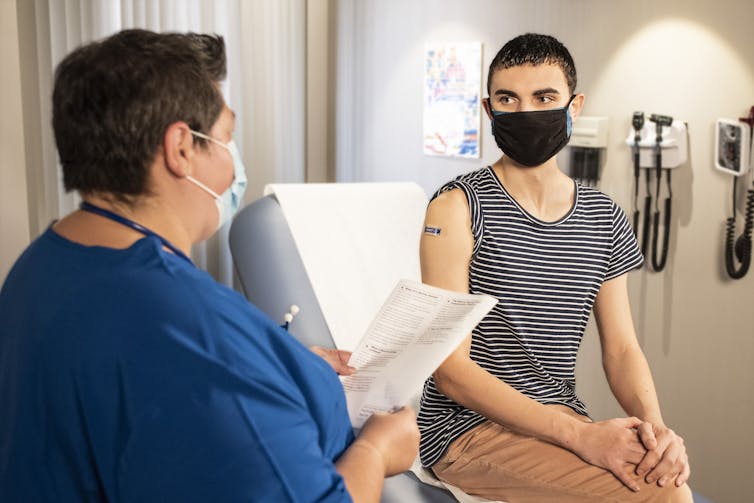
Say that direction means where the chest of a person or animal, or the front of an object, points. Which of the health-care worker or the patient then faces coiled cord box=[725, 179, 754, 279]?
the health-care worker

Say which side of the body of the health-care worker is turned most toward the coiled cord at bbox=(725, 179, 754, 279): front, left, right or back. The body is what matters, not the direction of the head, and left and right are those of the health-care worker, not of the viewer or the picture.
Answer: front

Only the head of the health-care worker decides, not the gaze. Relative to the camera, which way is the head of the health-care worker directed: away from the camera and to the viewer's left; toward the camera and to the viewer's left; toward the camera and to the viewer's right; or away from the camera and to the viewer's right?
away from the camera and to the viewer's right

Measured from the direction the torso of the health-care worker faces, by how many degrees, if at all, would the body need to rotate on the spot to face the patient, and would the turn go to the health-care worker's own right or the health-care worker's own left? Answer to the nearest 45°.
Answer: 0° — they already face them

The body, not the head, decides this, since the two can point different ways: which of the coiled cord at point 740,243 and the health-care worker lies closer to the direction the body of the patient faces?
the health-care worker

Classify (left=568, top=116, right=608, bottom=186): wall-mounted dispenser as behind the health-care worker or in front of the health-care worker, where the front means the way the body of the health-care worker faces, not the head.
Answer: in front

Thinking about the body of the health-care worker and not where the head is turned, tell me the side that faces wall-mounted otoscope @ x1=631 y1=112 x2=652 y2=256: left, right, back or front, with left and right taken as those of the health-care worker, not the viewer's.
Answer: front

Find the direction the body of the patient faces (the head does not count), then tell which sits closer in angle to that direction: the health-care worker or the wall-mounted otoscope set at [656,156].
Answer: the health-care worker

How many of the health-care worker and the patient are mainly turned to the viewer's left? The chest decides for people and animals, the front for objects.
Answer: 0

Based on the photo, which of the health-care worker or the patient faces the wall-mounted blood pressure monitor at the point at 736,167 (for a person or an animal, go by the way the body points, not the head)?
the health-care worker

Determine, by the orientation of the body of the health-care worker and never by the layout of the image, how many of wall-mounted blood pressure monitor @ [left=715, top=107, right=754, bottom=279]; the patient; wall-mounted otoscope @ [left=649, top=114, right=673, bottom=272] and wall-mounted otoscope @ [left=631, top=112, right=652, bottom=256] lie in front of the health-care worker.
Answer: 4

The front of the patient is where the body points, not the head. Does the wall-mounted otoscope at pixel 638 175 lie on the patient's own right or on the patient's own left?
on the patient's own left

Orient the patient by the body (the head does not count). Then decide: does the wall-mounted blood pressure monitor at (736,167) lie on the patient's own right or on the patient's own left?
on the patient's own left

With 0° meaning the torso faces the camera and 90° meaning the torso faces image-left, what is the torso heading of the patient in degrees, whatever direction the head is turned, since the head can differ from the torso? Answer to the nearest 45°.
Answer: approximately 315°

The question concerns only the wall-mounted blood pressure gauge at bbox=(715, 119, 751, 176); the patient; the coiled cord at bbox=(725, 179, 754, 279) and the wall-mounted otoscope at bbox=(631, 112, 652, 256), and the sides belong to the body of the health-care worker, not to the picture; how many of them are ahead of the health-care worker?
4

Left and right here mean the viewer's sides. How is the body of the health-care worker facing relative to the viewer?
facing away from the viewer and to the right of the viewer

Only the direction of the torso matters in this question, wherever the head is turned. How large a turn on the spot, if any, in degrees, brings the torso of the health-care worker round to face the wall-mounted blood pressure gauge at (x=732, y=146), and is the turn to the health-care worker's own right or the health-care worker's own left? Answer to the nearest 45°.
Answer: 0° — they already face it
